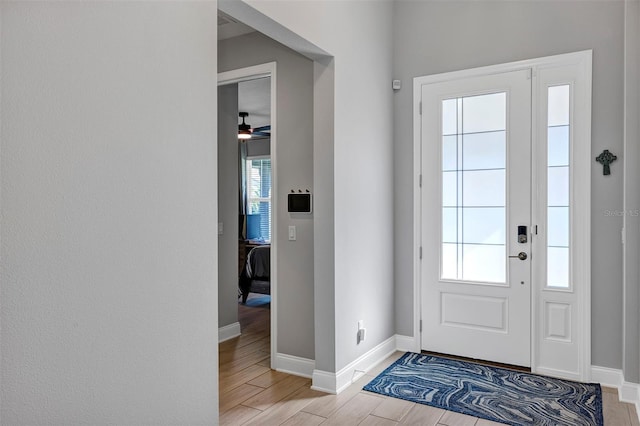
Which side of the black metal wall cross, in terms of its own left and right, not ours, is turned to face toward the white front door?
right

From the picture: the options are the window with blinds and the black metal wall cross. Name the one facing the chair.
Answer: the window with blinds

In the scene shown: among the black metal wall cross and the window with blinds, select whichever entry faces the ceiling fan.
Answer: the window with blinds

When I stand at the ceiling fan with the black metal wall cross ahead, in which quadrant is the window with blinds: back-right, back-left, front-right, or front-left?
back-left

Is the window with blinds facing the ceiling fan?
yes

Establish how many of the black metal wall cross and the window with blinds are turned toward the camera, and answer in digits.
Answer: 2

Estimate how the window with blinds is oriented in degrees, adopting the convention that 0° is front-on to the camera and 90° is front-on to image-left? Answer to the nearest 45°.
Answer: approximately 0°

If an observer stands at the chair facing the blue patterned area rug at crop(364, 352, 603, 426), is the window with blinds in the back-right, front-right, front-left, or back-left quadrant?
back-left
